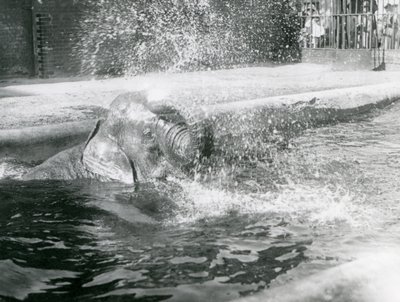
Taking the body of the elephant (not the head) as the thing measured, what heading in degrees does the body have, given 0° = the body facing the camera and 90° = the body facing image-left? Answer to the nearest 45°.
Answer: approximately 270°

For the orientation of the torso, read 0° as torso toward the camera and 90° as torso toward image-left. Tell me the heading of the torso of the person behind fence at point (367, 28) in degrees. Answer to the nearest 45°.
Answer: approximately 0°

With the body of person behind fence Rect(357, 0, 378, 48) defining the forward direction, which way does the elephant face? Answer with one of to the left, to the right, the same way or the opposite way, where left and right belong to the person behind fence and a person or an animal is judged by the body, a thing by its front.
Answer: to the left

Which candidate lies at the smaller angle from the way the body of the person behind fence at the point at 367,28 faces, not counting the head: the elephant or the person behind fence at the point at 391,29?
the elephant

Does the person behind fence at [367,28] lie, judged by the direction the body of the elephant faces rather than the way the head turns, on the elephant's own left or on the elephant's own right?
on the elephant's own left

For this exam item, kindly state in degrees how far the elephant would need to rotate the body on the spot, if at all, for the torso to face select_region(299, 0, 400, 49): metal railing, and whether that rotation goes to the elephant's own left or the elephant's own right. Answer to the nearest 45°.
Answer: approximately 90° to the elephant's own left

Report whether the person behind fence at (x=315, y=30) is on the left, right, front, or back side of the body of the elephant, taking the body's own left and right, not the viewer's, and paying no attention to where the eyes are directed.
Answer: left

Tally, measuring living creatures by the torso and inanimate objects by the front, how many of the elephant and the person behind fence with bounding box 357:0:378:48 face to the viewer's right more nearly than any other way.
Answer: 1

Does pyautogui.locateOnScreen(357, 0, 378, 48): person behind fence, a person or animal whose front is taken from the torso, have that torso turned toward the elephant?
yes
